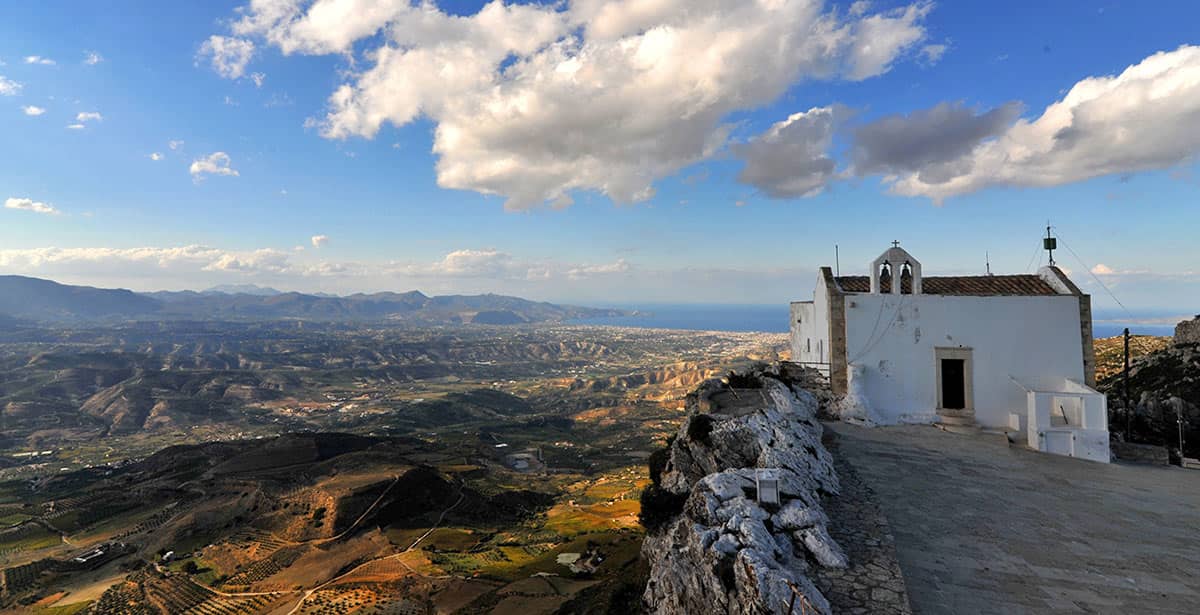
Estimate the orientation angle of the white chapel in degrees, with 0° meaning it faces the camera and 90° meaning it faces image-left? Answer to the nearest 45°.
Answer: approximately 0°

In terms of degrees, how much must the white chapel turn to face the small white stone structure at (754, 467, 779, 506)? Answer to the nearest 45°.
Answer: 0° — it already faces it

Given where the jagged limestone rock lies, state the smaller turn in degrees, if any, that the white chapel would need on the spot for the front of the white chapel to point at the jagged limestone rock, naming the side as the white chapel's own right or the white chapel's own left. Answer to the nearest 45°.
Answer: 0° — it already faces it
